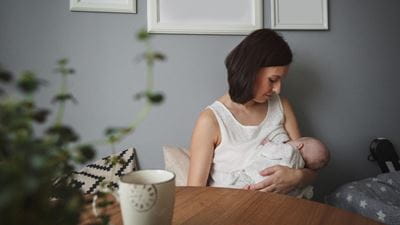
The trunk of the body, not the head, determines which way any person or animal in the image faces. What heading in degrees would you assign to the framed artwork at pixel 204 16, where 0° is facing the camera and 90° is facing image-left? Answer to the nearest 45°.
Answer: approximately 0°

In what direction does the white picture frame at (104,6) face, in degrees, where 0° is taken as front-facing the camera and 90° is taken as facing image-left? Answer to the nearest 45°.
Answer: approximately 0°

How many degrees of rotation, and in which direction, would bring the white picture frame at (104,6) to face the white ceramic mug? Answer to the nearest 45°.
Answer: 0° — it already faces it

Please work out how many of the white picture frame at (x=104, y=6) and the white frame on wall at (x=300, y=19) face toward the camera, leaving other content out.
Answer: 2
